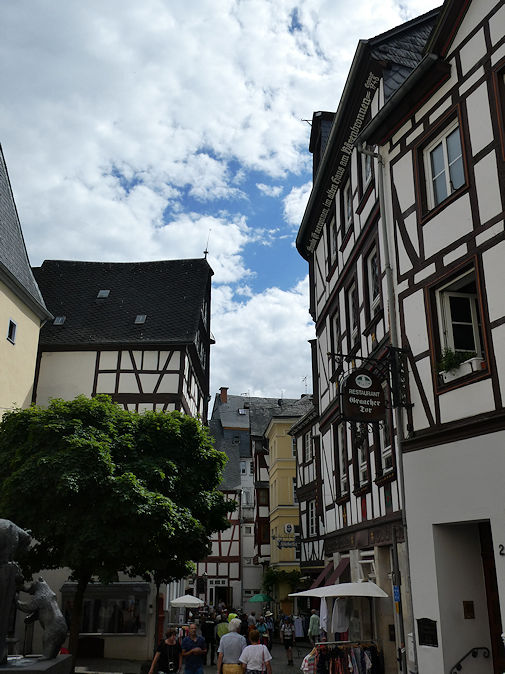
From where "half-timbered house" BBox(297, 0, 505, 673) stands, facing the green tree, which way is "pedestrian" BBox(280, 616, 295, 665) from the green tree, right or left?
right

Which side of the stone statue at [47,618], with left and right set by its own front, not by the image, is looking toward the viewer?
left

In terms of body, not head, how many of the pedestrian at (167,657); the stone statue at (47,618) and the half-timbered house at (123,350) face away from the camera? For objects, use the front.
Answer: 0

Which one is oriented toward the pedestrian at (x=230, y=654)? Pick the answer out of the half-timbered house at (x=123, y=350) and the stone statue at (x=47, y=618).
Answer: the half-timbered house

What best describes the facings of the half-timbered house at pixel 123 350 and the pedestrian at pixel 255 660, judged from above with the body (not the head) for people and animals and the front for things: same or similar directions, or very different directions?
very different directions

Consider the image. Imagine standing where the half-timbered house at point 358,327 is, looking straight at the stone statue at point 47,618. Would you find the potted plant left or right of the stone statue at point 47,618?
left

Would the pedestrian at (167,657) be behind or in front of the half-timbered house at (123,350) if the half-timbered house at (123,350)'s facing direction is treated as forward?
in front

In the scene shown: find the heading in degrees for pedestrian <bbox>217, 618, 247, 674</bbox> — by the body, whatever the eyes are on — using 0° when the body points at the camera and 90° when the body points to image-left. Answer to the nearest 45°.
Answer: approximately 180°

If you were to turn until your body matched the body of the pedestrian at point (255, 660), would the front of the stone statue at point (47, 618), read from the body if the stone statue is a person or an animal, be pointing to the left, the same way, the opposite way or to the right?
to the left

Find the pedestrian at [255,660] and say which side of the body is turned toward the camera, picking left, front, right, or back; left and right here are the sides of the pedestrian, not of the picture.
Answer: back

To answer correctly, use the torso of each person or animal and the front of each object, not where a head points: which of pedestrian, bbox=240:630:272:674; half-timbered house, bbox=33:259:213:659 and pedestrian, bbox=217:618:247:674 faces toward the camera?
the half-timbered house

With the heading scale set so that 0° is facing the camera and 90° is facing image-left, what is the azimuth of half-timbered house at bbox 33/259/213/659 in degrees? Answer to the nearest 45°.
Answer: approximately 0°

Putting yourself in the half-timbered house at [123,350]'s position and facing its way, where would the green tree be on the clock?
The green tree is roughly at 12 o'clock from the half-timbered house.

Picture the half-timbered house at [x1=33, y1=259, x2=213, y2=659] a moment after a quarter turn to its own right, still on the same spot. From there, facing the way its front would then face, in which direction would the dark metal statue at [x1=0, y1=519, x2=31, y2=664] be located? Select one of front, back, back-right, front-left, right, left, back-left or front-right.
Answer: left

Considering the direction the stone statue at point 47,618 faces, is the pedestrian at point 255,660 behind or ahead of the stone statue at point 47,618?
behind
